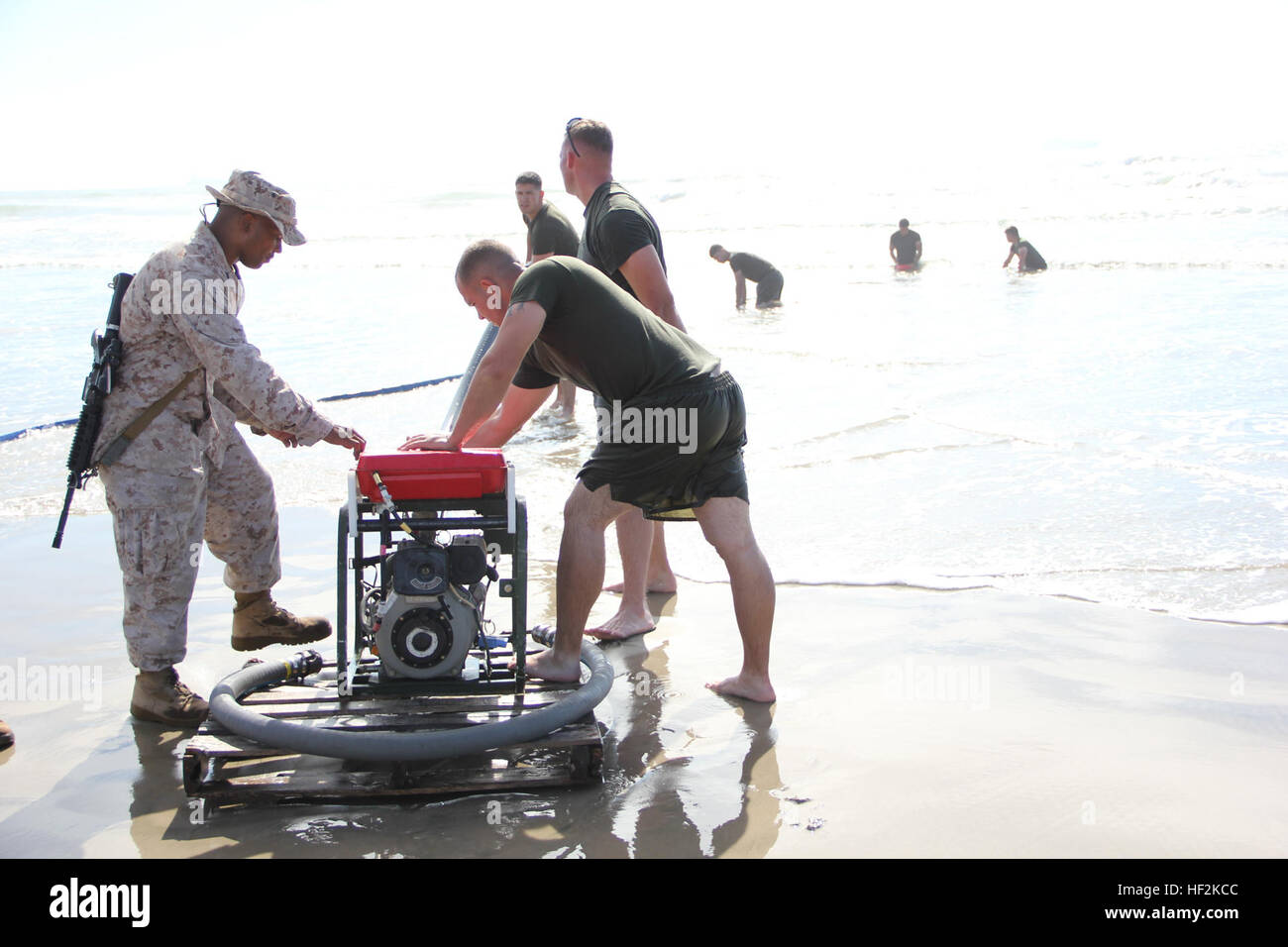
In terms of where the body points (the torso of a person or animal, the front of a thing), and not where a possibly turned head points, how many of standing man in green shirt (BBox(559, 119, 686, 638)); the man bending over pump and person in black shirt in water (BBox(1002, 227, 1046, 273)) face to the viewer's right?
0

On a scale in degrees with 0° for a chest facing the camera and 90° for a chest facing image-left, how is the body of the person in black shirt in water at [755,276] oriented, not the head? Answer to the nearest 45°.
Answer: approximately 90°

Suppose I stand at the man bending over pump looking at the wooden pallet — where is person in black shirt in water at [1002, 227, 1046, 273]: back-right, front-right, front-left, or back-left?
back-right

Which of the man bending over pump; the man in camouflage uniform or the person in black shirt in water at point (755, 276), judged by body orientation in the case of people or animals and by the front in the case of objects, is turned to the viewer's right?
the man in camouflage uniform

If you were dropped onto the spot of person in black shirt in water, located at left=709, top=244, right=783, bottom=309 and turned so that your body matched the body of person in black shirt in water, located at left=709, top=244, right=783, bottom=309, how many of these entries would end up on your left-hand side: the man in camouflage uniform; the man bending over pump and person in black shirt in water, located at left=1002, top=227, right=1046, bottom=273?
2

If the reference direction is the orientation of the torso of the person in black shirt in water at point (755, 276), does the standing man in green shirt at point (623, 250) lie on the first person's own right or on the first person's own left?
on the first person's own left

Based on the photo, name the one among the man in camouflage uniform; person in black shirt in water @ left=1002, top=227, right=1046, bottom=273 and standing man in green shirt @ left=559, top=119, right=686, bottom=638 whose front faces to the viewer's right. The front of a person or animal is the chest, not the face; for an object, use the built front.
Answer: the man in camouflage uniform

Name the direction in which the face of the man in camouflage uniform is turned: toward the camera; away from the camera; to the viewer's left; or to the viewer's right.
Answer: to the viewer's right

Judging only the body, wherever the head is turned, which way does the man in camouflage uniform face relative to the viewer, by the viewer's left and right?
facing to the right of the viewer

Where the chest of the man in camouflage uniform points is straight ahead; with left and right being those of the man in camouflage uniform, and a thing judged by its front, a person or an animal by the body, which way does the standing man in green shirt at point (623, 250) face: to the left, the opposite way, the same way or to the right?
the opposite way

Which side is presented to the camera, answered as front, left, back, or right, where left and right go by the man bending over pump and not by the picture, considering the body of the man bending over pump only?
left

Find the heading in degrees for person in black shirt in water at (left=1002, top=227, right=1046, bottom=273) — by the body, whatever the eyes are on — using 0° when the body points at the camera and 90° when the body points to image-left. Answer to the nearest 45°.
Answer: approximately 90°

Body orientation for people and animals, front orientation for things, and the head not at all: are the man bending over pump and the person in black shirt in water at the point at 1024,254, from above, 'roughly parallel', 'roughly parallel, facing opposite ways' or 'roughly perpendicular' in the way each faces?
roughly parallel

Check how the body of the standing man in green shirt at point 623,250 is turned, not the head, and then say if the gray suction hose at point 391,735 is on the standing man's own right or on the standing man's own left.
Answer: on the standing man's own left
